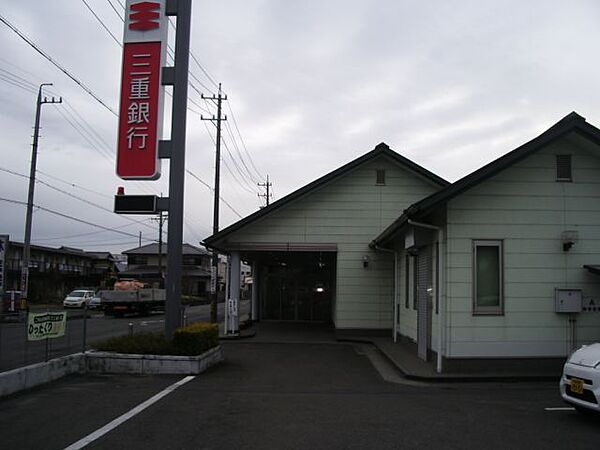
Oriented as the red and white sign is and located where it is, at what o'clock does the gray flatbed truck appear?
The gray flatbed truck is roughly at 6 o'clock from the red and white sign.

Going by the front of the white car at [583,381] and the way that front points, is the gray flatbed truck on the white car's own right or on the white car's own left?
on the white car's own right

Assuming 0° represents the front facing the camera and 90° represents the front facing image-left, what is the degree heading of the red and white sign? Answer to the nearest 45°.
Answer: approximately 0°

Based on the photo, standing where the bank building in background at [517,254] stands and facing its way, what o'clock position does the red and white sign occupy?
The red and white sign is roughly at 3 o'clock from the bank building in background.

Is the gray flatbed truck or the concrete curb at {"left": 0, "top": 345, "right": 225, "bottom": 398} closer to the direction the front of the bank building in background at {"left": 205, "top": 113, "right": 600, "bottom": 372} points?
the concrete curb

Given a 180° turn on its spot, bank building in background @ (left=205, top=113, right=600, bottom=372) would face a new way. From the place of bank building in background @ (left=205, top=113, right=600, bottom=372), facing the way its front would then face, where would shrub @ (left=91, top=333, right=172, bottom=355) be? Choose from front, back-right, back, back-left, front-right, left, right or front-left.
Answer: left

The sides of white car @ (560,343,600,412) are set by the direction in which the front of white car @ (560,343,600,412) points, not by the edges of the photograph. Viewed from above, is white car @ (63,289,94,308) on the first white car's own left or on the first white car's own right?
on the first white car's own right

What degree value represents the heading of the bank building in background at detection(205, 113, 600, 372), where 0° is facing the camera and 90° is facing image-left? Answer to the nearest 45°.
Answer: approximately 0°

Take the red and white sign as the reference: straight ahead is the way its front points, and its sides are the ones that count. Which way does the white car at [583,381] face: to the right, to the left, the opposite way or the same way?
to the right

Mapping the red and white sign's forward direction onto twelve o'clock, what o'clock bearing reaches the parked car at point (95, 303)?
The parked car is roughly at 6 o'clock from the red and white sign.

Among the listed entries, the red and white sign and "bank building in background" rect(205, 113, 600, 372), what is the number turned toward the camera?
2

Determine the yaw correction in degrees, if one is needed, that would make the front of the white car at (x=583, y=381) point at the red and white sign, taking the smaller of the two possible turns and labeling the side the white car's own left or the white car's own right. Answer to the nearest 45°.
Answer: approximately 45° to the white car's own right

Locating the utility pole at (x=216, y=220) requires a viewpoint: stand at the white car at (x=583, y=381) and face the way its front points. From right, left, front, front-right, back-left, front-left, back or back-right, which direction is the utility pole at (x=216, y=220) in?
right

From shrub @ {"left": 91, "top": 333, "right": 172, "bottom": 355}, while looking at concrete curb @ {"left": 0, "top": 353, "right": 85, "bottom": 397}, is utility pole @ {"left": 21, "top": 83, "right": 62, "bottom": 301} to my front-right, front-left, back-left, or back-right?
back-right
